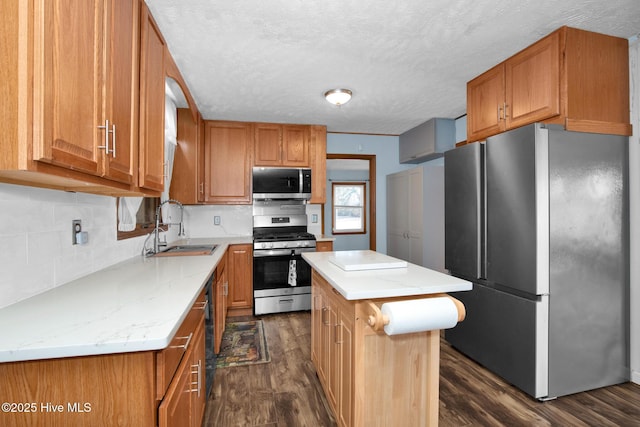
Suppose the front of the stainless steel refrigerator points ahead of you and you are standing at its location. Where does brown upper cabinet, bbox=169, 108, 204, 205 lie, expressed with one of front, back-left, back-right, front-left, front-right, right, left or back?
front-right

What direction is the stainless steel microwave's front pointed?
toward the camera

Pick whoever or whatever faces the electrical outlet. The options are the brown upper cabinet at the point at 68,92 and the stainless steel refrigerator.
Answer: the stainless steel refrigerator

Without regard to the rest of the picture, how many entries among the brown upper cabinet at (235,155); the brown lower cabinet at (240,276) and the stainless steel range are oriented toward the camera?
3

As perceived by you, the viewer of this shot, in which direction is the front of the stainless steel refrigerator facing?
facing the viewer and to the left of the viewer

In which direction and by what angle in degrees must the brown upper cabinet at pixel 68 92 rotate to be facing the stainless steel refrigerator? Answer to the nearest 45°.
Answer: approximately 45° to its left

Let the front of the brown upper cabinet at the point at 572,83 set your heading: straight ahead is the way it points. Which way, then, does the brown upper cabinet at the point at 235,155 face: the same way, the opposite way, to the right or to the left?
to the left

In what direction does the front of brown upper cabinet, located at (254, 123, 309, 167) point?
toward the camera

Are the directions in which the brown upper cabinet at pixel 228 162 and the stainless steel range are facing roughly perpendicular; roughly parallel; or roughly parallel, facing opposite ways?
roughly parallel

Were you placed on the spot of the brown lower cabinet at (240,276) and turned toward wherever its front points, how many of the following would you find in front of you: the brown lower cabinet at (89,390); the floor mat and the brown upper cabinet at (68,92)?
3

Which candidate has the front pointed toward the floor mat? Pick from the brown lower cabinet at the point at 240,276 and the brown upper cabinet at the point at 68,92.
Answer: the brown lower cabinet

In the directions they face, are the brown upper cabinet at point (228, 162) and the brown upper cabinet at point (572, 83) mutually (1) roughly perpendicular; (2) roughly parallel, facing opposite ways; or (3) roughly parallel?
roughly perpendicular

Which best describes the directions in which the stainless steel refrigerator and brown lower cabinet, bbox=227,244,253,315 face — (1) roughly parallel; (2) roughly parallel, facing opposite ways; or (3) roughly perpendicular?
roughly perpendicular

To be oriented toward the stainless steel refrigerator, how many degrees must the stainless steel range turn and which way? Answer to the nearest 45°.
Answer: approximately 45° to its left

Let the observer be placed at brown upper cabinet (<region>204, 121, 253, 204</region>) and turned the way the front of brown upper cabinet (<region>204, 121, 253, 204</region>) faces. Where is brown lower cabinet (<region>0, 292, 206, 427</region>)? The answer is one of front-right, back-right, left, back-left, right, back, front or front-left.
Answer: front

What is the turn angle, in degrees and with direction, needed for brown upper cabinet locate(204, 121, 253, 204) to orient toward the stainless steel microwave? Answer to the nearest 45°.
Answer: approximately 90° to its left

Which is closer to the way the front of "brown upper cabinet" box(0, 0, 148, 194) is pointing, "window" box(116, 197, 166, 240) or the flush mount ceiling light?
the flush mount ceiling light

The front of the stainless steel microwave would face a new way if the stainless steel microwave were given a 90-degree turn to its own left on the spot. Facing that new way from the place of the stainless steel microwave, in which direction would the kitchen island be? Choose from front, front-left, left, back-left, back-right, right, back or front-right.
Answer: right

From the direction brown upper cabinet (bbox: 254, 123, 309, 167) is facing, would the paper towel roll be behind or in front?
in front

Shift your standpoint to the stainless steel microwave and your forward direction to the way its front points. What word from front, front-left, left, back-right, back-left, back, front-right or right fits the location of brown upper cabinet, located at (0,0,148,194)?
front
